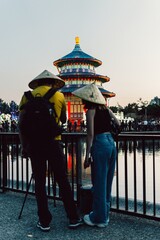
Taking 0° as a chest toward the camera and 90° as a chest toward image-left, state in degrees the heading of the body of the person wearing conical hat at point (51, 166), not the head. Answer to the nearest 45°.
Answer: approximately 180°

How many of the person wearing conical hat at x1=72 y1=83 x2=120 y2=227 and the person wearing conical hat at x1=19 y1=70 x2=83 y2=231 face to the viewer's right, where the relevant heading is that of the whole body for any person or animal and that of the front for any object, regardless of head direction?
0

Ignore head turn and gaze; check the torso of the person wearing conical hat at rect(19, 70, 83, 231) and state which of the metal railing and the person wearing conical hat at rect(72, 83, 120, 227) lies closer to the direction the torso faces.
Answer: the metal railing

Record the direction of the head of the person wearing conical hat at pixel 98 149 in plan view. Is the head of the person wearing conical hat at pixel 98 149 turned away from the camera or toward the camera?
away from the camera

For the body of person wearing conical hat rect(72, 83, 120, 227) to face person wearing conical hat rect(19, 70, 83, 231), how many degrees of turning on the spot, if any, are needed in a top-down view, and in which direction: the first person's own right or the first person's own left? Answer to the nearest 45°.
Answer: approximately 45° to the first person's own left

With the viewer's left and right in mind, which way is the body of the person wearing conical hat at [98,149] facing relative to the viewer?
facing away from the viewer and to the left of the viewer

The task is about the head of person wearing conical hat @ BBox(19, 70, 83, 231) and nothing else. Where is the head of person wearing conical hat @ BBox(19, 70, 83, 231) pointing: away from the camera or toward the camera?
away from the camera

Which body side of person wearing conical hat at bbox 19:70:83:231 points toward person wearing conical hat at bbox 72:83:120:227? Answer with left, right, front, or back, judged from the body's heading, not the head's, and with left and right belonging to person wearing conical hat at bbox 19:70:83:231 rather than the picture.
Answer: right
